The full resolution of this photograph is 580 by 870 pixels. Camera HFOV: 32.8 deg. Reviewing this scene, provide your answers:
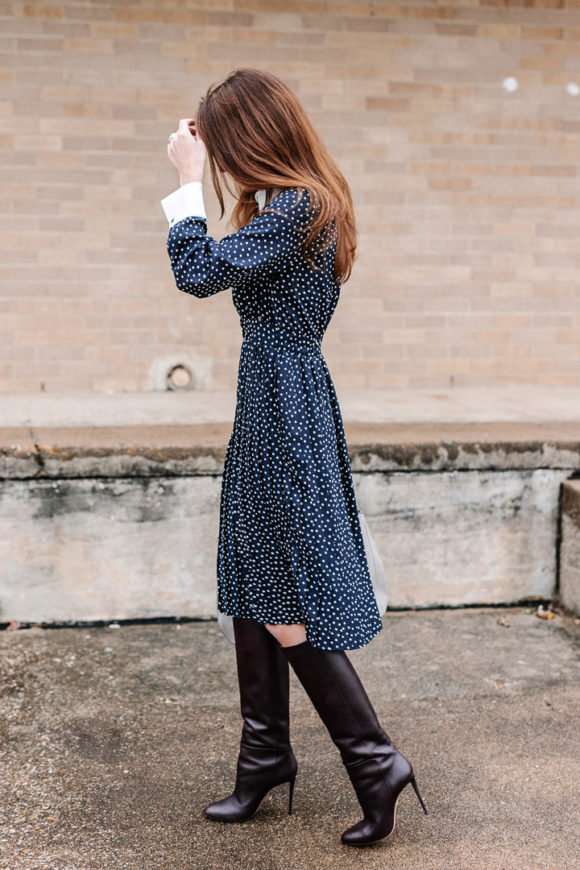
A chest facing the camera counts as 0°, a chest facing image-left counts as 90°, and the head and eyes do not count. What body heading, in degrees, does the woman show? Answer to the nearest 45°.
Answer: approximately 90°

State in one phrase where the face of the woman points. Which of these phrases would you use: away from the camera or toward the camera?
away from the camera
